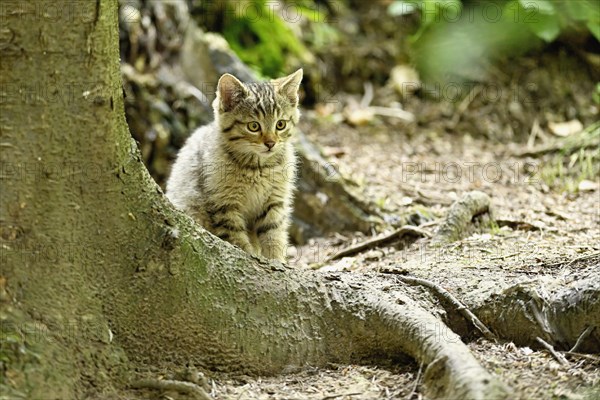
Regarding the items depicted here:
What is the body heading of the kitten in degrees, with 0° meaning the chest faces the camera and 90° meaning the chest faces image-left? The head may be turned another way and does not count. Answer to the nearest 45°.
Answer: approximately 315°

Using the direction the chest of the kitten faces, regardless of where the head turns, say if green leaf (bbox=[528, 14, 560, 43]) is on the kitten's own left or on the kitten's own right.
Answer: on the kitten's own left

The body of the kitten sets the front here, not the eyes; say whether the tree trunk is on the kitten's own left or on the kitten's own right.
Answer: on the kitten's own right

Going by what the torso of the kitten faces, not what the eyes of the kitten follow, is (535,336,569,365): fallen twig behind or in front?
in front

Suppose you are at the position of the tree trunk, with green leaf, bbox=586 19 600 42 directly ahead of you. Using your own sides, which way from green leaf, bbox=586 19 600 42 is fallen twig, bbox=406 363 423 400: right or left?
right

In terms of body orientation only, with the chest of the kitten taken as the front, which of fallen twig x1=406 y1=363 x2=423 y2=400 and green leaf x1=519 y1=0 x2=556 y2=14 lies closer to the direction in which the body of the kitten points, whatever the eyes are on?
the fallen twig

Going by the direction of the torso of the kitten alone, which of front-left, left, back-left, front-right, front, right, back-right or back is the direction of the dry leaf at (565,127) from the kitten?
left

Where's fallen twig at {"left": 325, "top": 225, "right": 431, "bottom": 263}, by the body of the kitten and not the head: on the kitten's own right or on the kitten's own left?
on the kitten's own left
